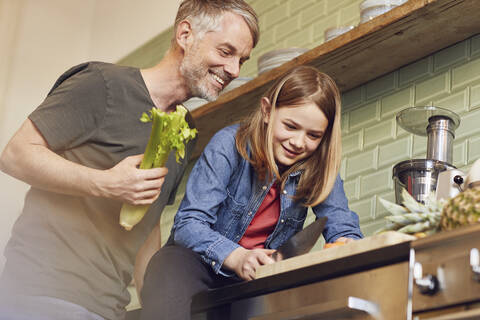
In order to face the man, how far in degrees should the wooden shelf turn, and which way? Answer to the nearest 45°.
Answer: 0° — it already faces them

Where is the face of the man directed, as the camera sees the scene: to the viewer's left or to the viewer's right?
to the viewer's right

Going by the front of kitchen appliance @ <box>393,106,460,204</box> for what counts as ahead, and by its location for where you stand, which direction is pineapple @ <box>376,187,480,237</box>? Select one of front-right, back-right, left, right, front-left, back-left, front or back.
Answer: front-left

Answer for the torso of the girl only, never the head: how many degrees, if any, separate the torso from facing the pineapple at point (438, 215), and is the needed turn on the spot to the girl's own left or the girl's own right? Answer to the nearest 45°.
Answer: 0° — they already face it

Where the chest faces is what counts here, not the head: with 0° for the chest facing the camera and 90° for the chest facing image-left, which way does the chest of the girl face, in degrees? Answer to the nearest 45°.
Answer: approximately 315°

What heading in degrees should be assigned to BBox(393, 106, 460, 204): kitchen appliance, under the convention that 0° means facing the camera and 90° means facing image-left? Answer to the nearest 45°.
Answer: approximately 45°
